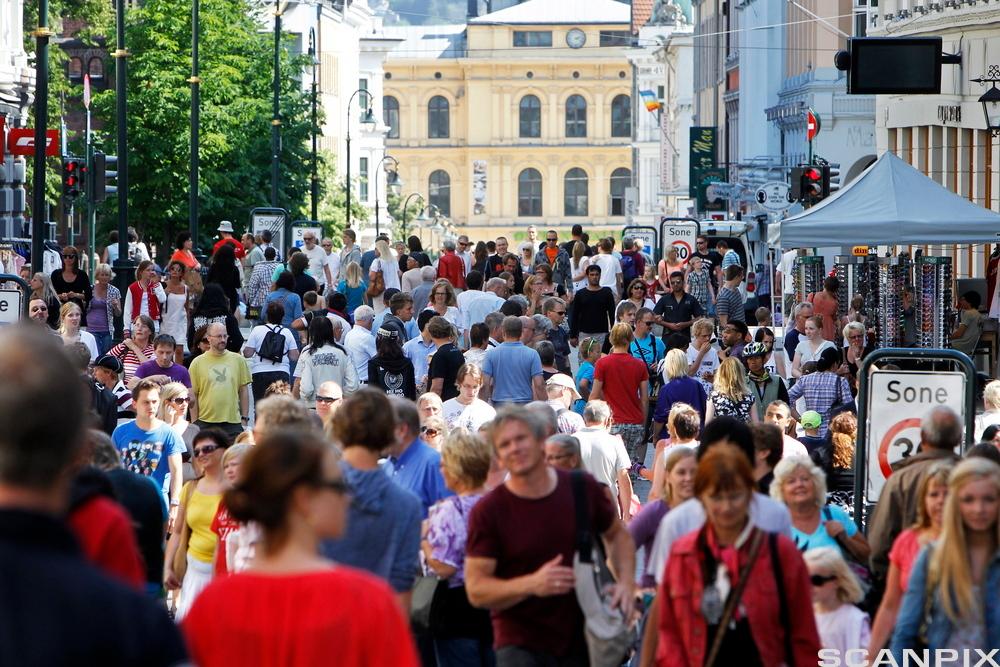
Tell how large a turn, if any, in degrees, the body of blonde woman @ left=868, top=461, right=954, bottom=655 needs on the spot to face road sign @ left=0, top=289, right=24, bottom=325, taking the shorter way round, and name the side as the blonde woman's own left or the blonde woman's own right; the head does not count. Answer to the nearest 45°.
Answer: approximately 180°

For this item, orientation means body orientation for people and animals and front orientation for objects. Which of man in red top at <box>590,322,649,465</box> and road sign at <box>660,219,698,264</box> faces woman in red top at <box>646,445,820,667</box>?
the road sign

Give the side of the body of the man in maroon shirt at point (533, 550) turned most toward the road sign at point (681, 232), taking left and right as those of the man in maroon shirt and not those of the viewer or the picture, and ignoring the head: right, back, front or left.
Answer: back

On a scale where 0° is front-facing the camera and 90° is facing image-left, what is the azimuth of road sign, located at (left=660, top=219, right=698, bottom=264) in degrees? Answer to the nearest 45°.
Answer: approximately 0°

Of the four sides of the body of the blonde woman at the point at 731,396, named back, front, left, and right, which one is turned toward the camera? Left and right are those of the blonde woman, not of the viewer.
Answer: back

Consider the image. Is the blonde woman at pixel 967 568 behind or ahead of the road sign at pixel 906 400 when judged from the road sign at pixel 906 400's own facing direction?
ahead

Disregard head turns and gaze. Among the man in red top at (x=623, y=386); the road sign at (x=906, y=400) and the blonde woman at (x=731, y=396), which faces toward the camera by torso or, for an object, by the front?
the road sign

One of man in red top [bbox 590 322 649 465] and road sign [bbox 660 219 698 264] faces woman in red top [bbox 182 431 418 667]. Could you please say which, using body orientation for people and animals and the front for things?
the road sign

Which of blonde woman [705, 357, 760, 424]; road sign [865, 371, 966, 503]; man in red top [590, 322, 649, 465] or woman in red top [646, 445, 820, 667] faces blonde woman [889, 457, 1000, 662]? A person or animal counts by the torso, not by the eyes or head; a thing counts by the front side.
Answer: the road sign

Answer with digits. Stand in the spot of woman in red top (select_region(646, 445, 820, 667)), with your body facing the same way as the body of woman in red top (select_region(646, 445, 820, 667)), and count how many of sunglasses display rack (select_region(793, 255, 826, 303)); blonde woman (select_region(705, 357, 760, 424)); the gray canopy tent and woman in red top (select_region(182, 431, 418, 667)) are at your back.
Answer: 3

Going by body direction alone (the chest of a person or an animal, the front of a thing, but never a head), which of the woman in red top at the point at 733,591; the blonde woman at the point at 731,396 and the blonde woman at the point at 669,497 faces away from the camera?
the blonde woman at the point at 731,396

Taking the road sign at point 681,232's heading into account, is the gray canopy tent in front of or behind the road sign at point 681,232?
in front

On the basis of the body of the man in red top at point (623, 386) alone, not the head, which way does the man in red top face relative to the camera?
away from the camera
